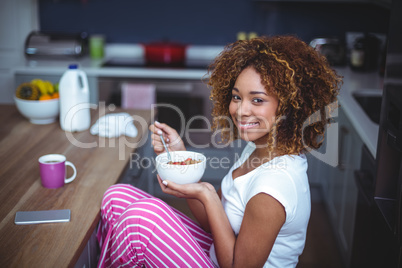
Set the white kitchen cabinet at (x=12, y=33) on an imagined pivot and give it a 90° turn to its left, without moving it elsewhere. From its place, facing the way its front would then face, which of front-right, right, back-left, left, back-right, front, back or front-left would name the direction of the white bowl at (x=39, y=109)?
right

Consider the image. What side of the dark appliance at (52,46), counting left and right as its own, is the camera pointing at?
front

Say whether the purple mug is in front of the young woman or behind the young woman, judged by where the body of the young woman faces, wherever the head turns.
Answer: in front

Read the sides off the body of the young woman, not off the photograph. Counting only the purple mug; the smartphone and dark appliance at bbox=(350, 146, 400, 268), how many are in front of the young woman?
2

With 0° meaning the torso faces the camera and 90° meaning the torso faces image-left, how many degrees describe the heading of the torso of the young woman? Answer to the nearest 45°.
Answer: approximately 90°

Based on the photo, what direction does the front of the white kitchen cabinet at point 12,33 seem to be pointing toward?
toward the camera

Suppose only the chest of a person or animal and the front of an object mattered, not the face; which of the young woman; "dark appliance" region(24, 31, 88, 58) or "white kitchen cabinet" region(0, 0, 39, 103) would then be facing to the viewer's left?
the young woman

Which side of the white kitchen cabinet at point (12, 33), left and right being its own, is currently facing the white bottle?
front

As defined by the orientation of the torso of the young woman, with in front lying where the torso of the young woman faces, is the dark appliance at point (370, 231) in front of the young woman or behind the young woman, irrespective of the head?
behind

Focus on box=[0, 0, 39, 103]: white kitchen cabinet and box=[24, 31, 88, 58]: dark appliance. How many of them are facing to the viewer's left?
0

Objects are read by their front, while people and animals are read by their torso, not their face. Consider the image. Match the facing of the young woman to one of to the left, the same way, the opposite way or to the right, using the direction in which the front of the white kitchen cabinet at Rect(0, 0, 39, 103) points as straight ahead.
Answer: to the right

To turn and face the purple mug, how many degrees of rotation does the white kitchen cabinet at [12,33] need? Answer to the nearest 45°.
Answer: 0° — it already faces it

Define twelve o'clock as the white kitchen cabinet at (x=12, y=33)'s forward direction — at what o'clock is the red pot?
The red pot is roughly at 10 o'clock from the white kitchen cabinet.

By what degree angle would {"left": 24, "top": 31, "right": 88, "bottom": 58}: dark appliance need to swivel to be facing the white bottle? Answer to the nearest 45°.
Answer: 0° — it already faces it

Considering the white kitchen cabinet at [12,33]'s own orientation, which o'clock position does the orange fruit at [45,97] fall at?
The orange fruit is roughly at 12 o'clock from the white kitchen cabinet.
